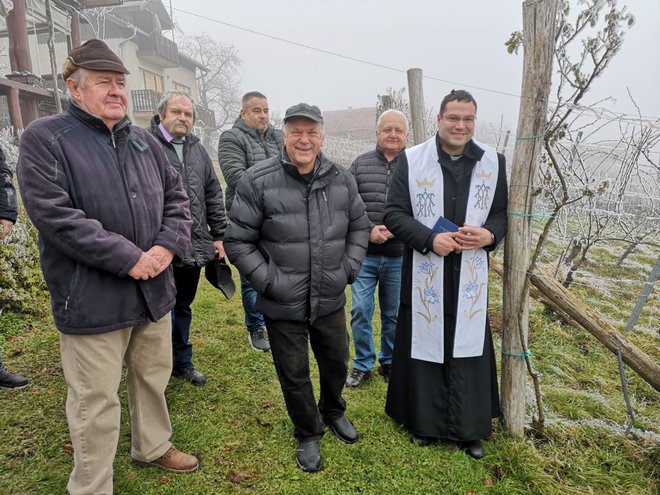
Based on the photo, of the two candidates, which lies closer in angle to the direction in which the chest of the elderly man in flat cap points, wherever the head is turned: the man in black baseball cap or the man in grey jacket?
the man in black baseball cap

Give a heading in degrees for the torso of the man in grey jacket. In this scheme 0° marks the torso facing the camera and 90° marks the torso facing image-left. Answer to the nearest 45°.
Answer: approximately 315°

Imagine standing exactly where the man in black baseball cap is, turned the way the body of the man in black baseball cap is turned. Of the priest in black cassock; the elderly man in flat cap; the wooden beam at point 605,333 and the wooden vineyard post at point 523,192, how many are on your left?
3

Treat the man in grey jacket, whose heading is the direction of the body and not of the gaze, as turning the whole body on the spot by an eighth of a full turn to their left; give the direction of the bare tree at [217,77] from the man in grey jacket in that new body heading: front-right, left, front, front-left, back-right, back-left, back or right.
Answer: left

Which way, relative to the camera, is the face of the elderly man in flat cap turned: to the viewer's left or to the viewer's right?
to the viewer's right

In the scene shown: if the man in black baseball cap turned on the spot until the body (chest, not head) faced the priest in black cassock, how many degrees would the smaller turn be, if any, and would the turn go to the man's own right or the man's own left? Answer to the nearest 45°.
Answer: approximately 90° to the man's own left

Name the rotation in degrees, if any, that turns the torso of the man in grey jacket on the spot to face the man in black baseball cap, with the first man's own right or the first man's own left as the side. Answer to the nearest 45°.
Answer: approximately 45° to the first man's own right

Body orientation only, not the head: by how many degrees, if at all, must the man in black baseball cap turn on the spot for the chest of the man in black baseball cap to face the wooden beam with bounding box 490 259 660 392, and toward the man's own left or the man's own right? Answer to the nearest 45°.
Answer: approximately 90° to the man's own left

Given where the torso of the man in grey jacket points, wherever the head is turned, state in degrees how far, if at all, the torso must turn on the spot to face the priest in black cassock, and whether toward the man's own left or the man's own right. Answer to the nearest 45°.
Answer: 0° — they already face them

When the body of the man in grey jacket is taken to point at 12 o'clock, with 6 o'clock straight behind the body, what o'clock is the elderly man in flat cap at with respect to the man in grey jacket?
The elderly man in flat cap is roughly at 2 o'clock from the man in grey jacket.

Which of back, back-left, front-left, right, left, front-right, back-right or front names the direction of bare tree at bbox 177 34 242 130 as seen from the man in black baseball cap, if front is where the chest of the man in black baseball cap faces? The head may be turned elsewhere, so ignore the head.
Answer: back
